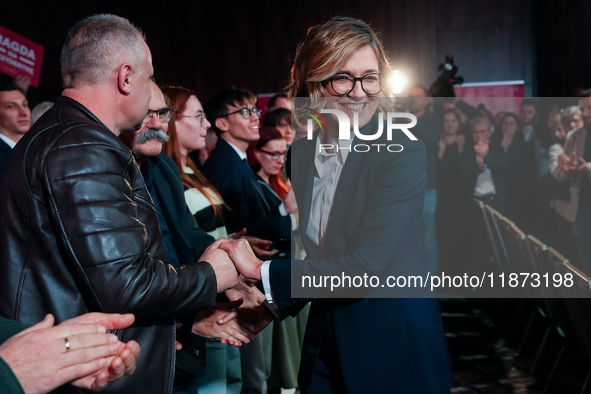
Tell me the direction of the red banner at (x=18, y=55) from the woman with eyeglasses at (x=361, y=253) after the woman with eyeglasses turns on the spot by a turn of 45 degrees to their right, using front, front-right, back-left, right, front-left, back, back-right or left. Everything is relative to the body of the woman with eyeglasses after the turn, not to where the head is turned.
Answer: front-right

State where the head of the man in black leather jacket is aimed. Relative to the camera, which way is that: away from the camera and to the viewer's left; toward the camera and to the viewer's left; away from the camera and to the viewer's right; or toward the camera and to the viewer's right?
away from the camera and to the viewer's right

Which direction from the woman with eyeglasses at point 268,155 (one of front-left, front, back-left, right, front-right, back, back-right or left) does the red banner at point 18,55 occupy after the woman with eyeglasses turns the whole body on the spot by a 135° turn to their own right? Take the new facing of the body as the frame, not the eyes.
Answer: front-right

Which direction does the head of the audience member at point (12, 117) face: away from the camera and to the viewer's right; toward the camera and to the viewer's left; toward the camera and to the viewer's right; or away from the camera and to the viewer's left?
toward the camera and to the viewer's right

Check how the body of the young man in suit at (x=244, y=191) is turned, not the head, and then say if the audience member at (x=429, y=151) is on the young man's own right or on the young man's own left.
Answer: on the young man's own left
